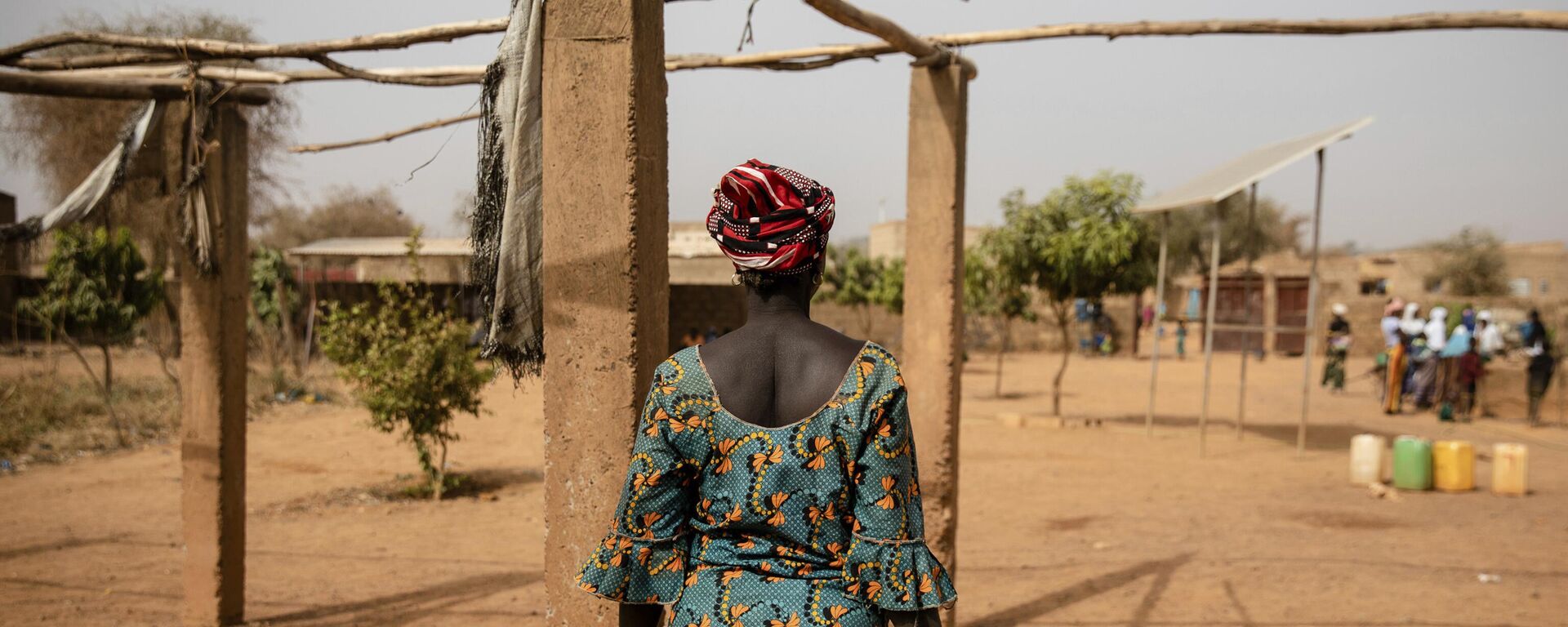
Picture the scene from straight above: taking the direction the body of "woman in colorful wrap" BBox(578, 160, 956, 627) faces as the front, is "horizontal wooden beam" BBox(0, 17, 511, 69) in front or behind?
in front

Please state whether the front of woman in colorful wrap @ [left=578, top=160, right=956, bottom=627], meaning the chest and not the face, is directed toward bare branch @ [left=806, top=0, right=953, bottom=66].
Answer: yes

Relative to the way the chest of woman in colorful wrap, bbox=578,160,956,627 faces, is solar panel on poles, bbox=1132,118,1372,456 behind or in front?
in front

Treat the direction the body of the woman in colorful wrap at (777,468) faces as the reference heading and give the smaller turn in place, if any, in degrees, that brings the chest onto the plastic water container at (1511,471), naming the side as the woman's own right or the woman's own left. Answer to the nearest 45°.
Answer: approximately 45° to the woman's own right

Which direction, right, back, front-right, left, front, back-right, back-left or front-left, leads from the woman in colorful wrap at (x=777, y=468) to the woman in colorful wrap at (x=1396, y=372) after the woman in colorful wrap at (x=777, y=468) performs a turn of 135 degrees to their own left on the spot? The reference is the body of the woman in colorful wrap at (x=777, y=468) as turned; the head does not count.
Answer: back

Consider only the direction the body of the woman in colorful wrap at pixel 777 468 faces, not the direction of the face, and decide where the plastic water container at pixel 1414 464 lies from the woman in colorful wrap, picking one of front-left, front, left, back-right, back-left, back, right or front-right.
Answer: front-right

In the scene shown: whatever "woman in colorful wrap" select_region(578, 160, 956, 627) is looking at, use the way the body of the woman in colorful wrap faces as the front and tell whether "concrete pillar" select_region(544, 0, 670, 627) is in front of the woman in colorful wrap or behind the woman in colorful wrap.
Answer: in front

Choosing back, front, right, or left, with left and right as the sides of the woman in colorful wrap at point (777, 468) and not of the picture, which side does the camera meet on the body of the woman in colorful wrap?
back

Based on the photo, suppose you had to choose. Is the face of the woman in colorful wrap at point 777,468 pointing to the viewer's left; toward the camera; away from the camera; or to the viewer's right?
away from the camera
